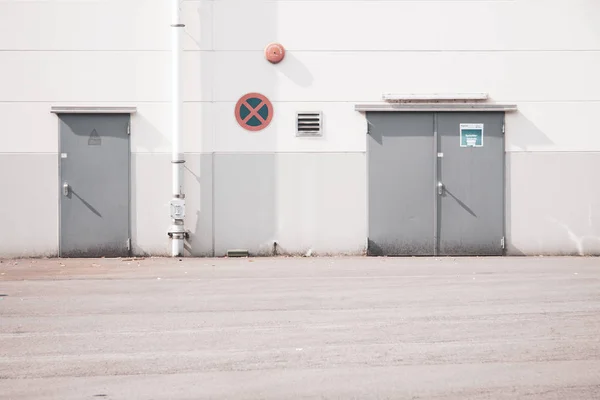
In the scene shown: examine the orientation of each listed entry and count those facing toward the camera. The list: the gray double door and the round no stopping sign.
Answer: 2

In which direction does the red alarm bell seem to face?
toward the camera

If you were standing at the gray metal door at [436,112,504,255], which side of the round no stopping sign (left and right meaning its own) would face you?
left

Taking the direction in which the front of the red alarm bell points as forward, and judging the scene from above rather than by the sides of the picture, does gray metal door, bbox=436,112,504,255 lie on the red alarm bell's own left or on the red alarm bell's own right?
on the red alarm bell's own left

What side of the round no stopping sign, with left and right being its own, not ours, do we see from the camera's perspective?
front

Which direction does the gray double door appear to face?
toward the camera

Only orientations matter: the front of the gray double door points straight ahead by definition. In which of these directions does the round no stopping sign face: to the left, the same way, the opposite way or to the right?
the same way

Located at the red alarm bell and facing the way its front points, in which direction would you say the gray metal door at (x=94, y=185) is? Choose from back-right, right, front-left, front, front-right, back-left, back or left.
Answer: right

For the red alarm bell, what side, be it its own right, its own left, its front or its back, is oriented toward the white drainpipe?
right

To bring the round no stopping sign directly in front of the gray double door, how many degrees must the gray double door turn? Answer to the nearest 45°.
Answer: approximately 90° to its right
